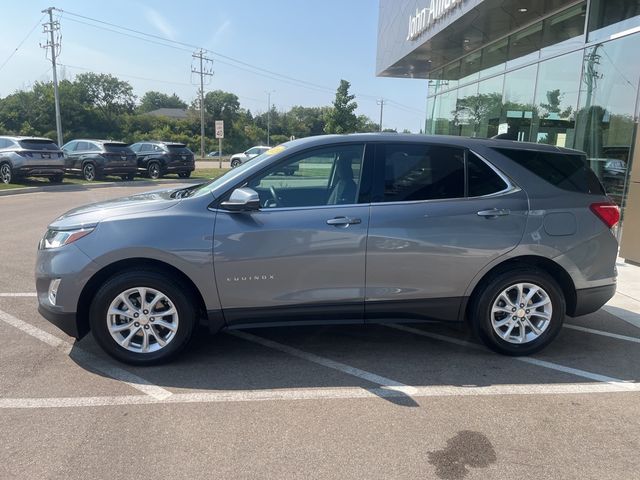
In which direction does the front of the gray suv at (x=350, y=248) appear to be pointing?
to the viewer's left

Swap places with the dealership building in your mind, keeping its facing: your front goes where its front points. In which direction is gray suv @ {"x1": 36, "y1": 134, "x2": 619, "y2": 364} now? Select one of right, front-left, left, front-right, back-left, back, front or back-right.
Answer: front-left

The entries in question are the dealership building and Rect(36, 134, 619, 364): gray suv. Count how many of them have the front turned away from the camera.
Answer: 0

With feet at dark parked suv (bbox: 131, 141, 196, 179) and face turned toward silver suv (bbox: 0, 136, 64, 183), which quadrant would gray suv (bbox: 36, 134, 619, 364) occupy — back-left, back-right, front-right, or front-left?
front-left

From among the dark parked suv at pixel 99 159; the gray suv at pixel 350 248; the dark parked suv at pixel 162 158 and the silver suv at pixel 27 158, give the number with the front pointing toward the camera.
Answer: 0

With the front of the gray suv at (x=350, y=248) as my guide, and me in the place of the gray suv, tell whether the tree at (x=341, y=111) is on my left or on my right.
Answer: on my right

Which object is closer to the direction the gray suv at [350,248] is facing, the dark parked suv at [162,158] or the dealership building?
the dark parked suv

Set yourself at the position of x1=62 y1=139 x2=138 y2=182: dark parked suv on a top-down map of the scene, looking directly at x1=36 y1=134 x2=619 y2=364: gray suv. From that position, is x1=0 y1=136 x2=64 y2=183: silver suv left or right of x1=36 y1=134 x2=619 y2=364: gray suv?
right

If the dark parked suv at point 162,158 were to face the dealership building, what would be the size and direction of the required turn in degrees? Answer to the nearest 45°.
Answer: approximately 180°

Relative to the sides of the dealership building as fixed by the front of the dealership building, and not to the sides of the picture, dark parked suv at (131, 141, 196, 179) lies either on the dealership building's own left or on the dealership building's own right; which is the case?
on the dealership building's own right

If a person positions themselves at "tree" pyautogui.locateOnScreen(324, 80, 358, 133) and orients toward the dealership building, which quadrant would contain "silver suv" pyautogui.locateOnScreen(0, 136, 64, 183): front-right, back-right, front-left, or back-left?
front-right

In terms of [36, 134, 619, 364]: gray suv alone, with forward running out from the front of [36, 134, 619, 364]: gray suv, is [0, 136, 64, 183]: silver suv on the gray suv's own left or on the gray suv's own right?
on the gray suv's own right

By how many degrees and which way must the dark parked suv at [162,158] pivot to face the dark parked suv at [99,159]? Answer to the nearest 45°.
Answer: approximately 90° to its left

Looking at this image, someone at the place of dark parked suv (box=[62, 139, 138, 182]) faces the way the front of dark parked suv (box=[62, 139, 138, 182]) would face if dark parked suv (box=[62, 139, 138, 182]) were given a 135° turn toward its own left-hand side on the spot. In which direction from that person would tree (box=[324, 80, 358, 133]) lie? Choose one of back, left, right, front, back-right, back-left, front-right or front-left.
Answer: back-left

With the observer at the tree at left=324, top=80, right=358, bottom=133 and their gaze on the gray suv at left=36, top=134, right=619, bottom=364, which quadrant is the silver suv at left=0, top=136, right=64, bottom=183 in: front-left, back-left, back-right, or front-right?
front-right

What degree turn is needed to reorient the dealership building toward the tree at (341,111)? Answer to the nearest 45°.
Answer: approximately 90° to its right

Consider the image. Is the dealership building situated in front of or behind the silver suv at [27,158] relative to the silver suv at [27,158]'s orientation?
behind

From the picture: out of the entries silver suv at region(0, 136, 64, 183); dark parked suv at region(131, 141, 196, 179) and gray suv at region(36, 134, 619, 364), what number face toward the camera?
0
